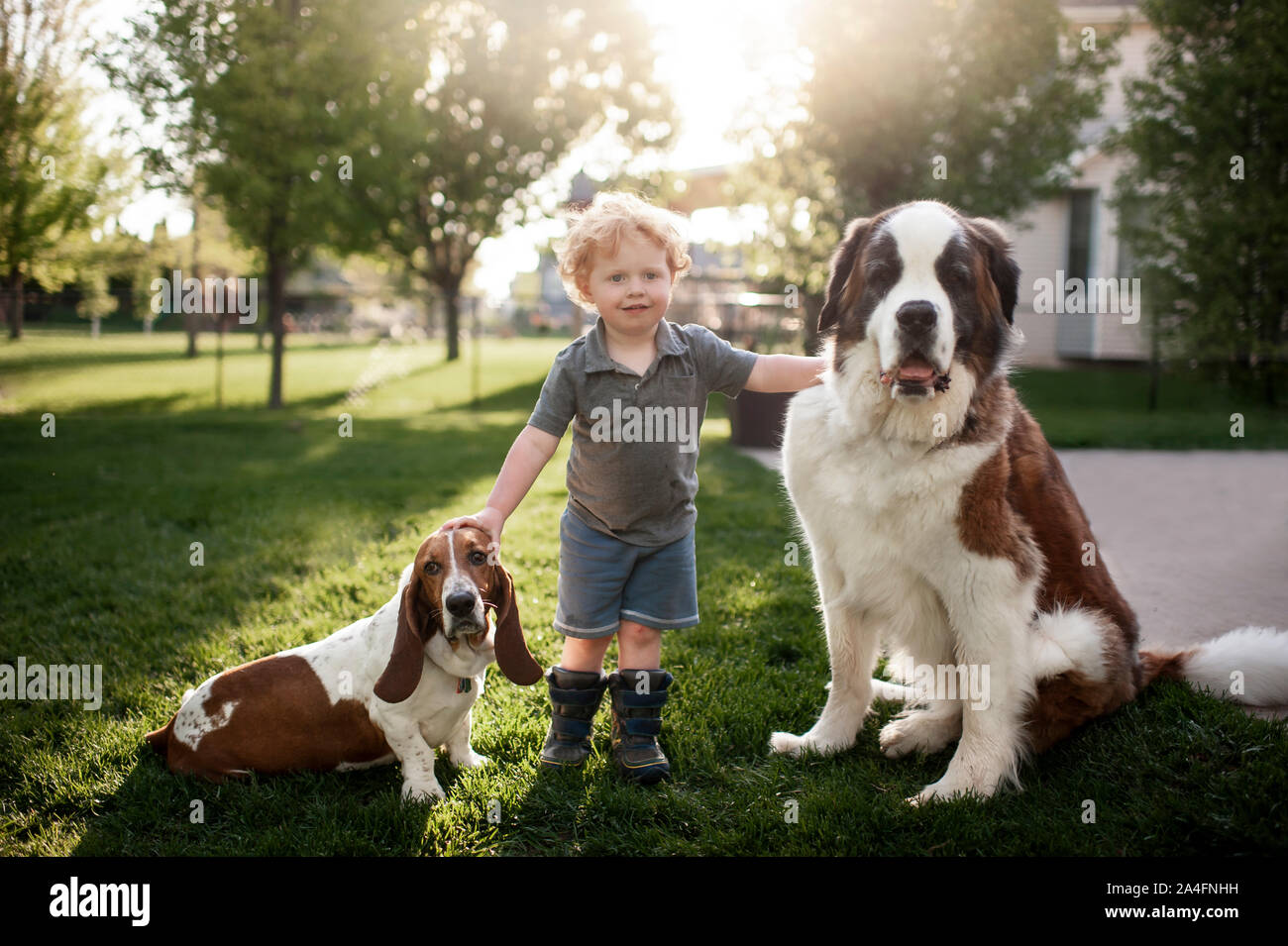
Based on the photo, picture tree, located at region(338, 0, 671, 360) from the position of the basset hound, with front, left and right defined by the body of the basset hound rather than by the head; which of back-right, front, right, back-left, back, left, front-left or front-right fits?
back-left

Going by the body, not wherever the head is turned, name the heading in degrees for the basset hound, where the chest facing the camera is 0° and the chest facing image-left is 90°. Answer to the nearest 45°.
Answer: approximately 315°

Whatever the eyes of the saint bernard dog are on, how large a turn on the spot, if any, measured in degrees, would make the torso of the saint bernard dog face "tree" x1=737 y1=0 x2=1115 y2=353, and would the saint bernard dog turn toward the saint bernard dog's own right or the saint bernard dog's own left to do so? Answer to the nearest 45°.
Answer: approximately 135° to the saint bernard dog's own right

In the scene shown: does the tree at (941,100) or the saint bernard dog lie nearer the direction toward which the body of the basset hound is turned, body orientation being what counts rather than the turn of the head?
the saint bernard dog

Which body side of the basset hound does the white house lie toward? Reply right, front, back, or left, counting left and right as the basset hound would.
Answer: left

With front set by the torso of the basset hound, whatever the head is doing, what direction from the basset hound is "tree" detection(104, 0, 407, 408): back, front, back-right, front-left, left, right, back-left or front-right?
back-left

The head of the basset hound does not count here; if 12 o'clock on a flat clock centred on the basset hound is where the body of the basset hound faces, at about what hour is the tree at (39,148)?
The tree is roughly at 7 o'clock from the basset hound.

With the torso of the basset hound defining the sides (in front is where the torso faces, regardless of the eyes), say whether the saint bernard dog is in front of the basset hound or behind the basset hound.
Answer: in front

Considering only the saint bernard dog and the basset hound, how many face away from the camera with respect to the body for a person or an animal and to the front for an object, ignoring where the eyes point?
0

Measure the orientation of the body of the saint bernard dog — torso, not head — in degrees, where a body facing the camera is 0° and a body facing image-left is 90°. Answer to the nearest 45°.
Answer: approximately 45°

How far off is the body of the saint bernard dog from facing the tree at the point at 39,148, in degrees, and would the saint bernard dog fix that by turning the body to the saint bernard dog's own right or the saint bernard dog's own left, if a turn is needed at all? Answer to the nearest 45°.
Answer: approximately 90° to the saint bernard dog's own right

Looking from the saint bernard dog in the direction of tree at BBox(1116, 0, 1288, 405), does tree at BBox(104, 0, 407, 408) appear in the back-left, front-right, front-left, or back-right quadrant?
front-left

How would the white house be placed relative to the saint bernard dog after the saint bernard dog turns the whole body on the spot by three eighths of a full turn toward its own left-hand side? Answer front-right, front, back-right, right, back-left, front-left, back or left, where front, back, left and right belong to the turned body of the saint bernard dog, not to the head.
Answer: left

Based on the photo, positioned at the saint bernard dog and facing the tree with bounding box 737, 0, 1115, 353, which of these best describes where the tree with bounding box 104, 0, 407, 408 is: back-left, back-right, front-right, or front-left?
front-left
